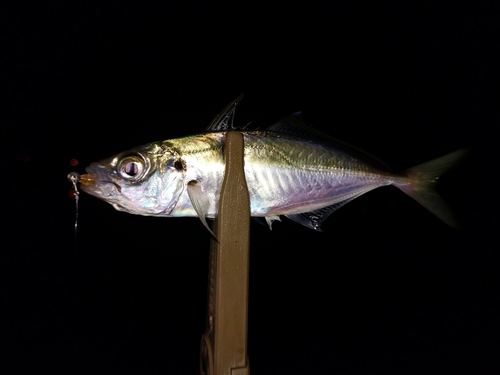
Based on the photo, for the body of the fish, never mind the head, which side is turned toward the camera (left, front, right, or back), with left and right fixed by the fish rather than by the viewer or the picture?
left
